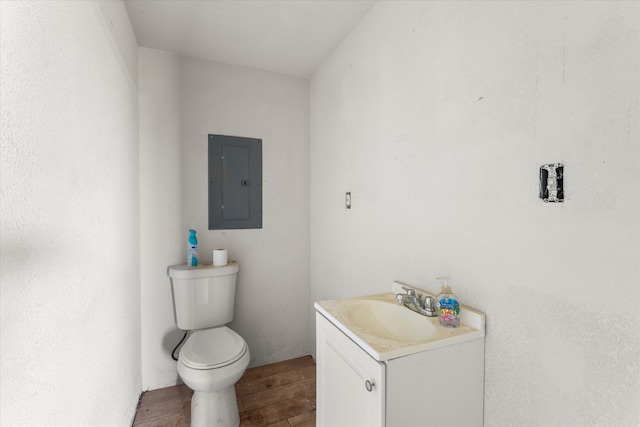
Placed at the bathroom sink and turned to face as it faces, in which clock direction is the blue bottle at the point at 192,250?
The blue bottle is roughly at 2 o'clock from the bathroom sink.

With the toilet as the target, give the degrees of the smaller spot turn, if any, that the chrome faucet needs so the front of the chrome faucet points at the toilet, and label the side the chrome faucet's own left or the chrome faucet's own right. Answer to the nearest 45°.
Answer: approximately 45° to the chrome faucet's own right

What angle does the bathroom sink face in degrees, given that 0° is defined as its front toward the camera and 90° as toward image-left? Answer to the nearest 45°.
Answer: approximately 45°

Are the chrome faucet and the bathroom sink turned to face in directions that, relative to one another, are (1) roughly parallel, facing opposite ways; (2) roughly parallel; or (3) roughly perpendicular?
roughly parallel

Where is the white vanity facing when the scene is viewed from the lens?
facing the viewer and to the left of the viewer

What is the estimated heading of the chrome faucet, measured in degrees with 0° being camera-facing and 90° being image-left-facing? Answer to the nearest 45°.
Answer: approximately 45°
